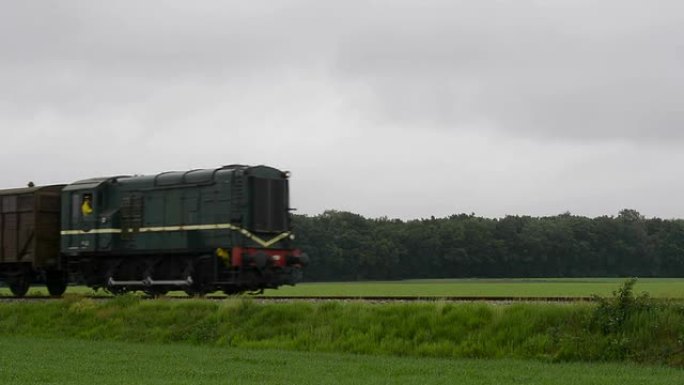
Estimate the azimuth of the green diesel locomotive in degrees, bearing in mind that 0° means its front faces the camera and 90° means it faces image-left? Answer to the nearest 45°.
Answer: approximately 315°

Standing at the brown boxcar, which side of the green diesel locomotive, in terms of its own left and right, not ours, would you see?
back
